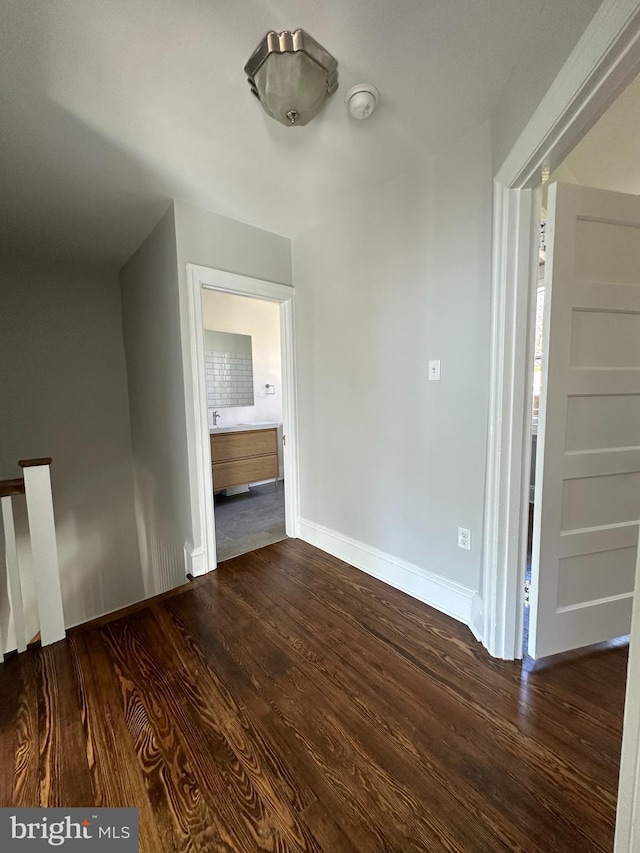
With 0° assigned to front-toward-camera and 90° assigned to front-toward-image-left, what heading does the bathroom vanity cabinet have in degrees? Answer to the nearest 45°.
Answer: approximately 315°

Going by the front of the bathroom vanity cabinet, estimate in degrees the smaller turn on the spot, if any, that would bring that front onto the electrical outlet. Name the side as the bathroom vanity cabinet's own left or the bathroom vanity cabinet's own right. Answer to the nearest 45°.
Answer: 0° — it already faces it

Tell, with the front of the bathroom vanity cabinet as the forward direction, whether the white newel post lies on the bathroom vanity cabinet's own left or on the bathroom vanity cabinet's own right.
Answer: on the bathroom vanity cabinet's own right

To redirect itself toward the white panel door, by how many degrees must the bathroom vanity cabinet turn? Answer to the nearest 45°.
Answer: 0° — it already faces it
